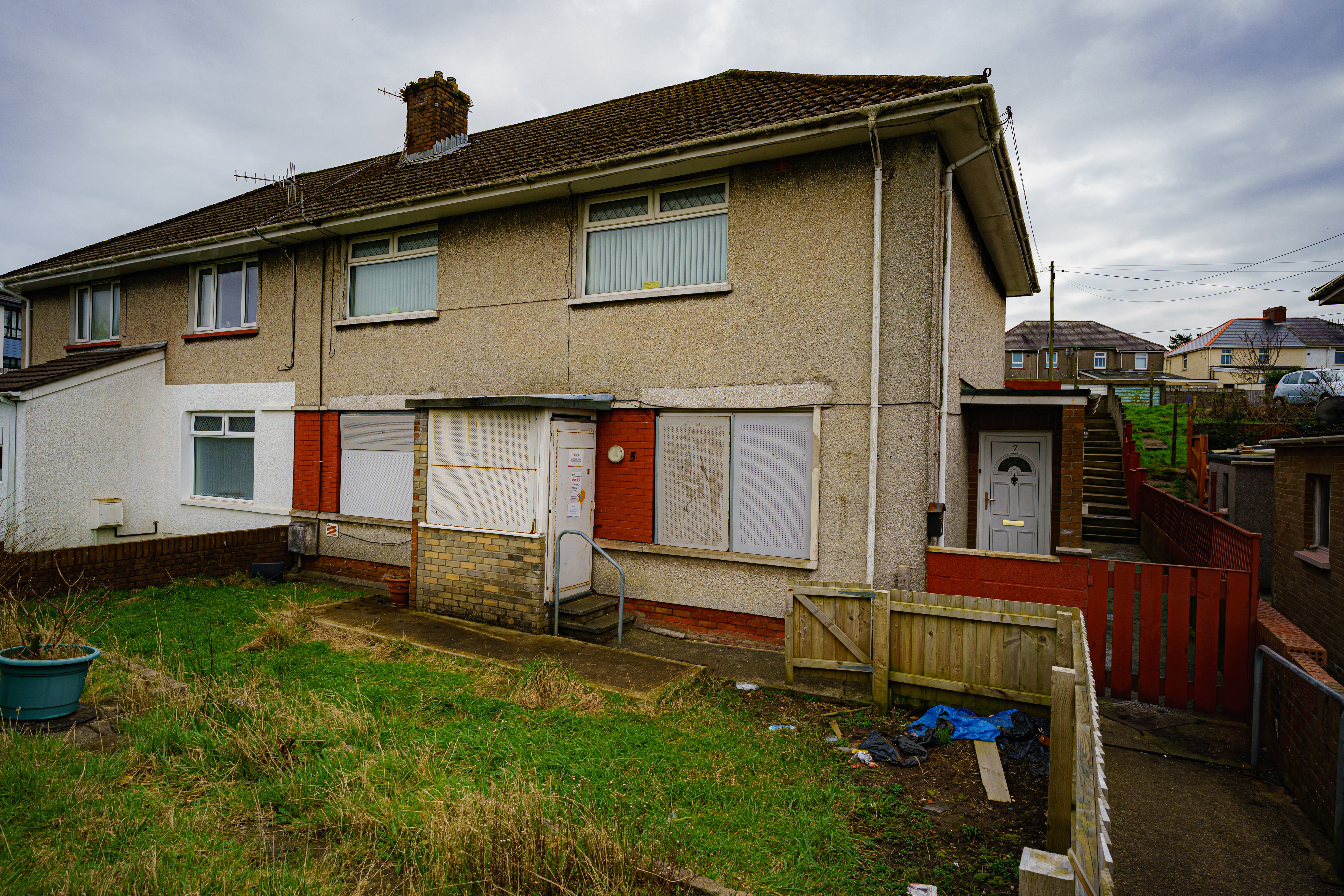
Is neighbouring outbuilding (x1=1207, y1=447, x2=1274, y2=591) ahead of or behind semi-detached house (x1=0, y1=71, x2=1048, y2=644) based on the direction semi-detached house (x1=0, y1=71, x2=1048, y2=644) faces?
behind

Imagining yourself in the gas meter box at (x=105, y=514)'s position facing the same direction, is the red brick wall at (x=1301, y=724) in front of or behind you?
in front

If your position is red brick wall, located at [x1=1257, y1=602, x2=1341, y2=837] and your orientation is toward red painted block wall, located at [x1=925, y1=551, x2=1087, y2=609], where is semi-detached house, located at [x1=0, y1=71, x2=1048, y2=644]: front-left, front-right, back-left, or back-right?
front-left

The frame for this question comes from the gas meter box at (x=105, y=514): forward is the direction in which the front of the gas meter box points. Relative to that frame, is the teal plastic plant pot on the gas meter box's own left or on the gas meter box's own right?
on the gas meter box's own right

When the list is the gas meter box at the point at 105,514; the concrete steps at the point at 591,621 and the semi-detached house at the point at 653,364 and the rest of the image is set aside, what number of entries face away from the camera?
0

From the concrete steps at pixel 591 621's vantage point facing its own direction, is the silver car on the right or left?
on its left

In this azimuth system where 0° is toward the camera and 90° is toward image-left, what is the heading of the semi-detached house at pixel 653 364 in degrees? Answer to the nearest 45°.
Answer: approximately 45°

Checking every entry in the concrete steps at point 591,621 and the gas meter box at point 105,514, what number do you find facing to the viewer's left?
0

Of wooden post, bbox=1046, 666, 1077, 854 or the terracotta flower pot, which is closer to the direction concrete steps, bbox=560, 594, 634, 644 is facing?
the wooden post

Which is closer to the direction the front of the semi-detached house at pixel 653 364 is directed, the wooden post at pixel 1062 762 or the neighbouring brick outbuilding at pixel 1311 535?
the wooden post

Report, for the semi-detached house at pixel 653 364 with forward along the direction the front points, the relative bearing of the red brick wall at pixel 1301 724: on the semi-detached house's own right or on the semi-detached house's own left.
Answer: on the semi-detached house's own left

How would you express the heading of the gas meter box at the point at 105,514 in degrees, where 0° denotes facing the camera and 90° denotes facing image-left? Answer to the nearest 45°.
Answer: approximately 315°

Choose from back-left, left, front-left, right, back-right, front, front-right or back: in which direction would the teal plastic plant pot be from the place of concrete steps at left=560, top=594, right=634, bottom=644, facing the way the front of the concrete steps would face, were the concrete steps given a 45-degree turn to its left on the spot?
back-right
